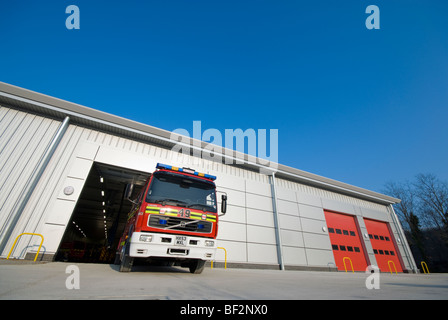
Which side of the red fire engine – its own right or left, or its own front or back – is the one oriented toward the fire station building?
back

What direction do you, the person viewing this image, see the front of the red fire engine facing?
facing the viewer
